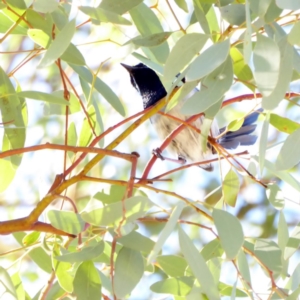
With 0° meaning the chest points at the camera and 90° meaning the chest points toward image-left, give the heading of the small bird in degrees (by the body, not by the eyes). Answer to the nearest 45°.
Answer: approximately 90°
